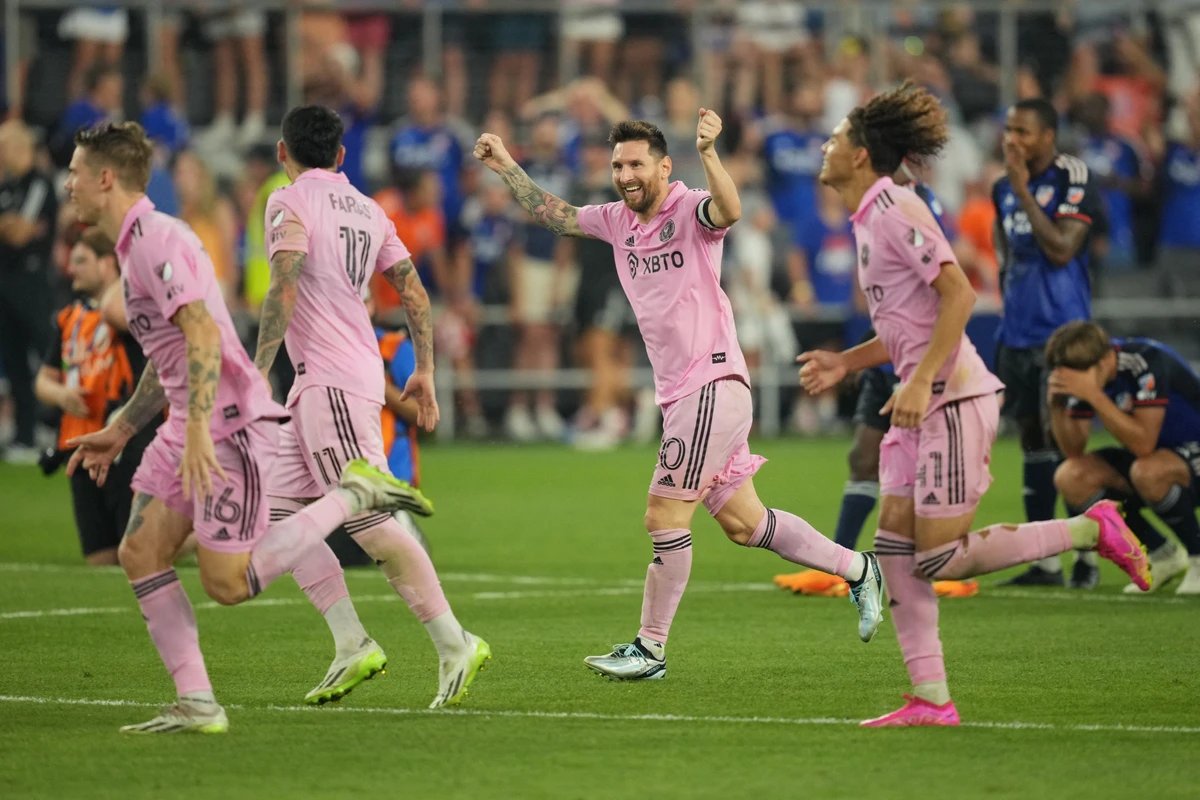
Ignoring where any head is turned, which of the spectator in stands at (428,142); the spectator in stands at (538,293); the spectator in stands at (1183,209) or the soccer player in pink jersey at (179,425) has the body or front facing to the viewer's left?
the soccer player in pink jersey

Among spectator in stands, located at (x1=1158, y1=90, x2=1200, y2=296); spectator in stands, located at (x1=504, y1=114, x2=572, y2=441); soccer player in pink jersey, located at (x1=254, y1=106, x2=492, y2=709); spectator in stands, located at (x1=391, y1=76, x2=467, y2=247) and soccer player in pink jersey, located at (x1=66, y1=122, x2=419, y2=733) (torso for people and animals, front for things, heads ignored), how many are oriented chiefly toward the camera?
3

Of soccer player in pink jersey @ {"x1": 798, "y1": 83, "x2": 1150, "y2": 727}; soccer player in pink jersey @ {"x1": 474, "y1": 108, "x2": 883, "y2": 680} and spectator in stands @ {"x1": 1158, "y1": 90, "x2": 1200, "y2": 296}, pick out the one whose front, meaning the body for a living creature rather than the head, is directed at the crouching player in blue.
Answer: the spectator in stands

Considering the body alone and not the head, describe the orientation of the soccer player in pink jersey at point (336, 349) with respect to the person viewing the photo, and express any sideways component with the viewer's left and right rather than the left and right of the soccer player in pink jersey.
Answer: facing away from the viewer and to the left of the viewer

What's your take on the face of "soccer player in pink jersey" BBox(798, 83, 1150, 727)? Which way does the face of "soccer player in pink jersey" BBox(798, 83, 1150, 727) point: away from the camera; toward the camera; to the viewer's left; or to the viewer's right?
to the viewer's left

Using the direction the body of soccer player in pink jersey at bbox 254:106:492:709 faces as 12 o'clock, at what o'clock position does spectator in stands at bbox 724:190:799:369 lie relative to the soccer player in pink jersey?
The spectator in stands is roughly at 2 o'clock from the soccer player in pink jersey.

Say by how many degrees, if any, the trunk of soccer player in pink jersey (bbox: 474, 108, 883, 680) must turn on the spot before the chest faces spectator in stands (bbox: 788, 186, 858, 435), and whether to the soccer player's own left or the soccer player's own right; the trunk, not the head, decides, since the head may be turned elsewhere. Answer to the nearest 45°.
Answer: approximately 135° to the soccer player's own right

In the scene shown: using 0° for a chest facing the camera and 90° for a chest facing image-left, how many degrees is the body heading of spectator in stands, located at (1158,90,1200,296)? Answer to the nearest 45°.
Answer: approximately 0°

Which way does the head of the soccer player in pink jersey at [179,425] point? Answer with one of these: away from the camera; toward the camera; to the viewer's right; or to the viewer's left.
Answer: to the viewer's left

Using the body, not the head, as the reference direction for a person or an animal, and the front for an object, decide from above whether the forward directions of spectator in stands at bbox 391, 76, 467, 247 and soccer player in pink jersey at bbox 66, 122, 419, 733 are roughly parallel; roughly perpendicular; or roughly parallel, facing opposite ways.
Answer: roughly perpendicular

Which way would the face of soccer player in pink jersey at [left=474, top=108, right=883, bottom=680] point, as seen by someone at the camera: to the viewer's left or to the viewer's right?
to the viewer's left

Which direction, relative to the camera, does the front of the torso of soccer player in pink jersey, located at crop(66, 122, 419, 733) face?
to the viewer's left
